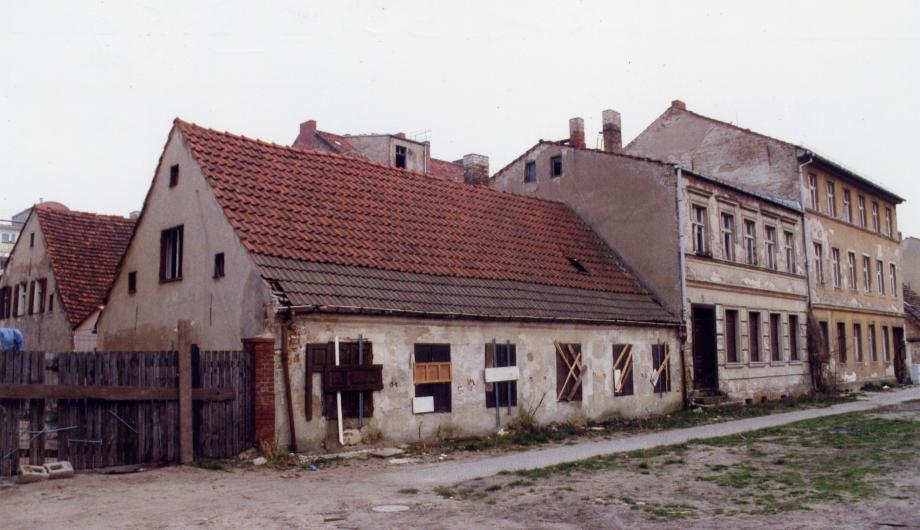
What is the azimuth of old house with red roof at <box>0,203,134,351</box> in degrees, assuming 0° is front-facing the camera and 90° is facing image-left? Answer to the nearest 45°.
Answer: approximately 45°

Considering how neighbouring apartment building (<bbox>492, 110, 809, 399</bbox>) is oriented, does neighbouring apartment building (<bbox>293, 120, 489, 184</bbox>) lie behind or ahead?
behind

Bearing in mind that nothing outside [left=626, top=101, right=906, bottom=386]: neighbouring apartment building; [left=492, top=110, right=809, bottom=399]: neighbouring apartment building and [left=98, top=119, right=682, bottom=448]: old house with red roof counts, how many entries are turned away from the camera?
0

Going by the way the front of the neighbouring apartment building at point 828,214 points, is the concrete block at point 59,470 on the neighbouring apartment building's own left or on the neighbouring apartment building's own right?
on the neighbouring apartment building's own right

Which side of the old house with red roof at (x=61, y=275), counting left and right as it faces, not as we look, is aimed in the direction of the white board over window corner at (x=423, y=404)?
left

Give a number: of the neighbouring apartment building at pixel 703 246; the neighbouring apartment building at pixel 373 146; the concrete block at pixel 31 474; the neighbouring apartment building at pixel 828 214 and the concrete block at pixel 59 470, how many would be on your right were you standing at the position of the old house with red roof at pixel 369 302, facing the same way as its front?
2

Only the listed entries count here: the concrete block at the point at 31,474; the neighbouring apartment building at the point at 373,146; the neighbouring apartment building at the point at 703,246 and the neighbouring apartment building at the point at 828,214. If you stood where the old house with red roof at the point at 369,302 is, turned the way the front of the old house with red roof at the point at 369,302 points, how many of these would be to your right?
1

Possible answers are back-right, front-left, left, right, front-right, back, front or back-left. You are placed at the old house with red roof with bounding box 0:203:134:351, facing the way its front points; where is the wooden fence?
front-left

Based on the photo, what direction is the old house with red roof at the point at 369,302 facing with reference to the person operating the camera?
facing the viewer and to the right of the viewer

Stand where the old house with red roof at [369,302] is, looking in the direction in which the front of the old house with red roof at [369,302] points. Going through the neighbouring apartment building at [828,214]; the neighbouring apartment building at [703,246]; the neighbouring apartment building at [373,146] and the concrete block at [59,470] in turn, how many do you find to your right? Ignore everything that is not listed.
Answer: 1
